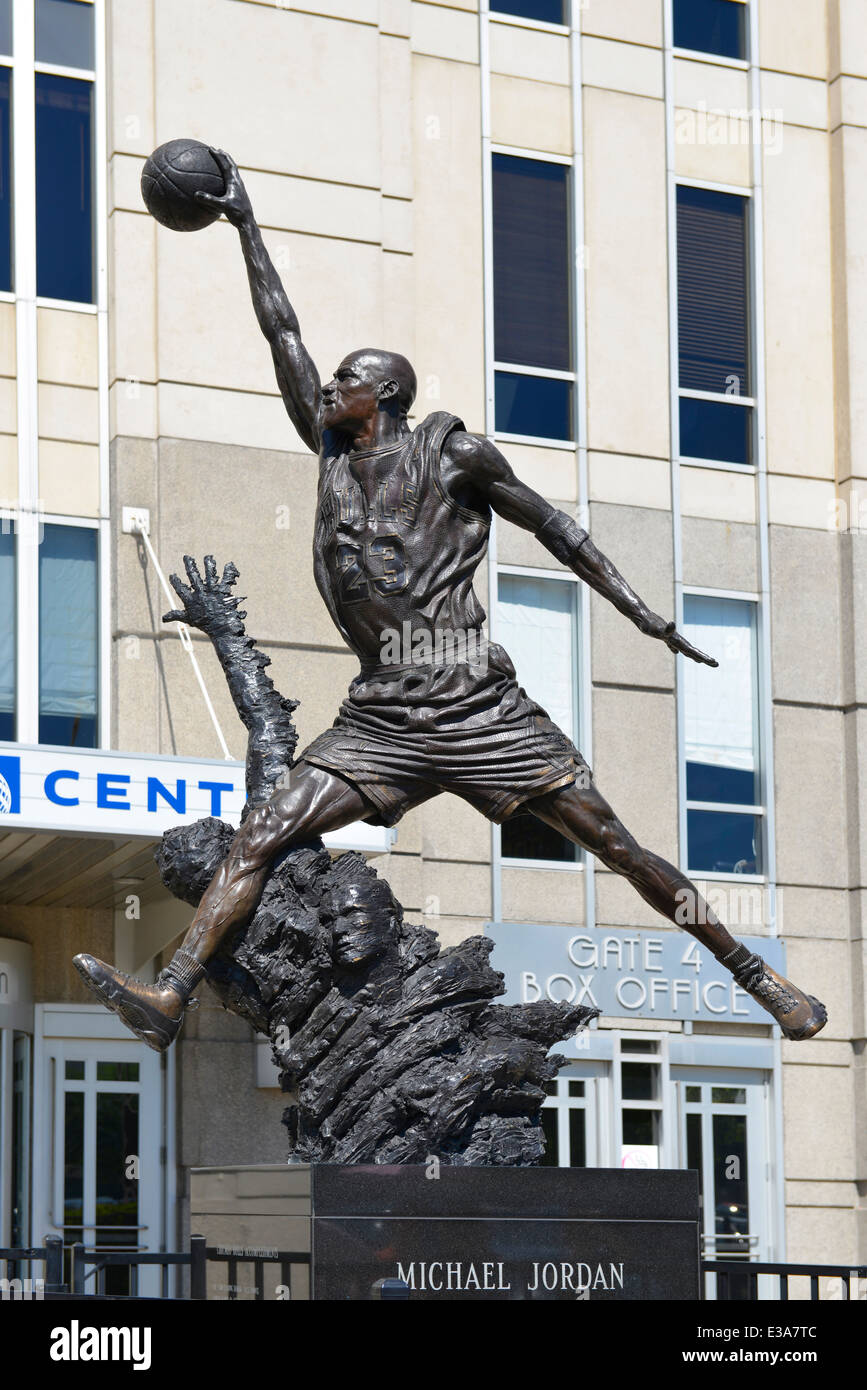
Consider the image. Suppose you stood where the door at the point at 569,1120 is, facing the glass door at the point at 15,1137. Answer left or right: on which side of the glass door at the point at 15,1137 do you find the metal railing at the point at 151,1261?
left

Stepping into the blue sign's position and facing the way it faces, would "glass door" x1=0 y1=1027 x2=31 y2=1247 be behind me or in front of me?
behind

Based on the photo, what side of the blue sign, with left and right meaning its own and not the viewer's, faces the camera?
front

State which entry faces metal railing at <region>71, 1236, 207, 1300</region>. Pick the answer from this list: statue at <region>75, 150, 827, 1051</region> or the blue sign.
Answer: the blue sign

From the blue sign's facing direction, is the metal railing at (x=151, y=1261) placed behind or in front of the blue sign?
in front

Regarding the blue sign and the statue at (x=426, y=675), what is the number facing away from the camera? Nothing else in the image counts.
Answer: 0

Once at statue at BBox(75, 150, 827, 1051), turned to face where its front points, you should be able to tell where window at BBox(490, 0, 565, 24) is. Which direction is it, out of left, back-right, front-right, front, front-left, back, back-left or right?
back-right

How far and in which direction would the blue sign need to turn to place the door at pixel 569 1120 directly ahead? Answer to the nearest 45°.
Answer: approximately 135° to its left

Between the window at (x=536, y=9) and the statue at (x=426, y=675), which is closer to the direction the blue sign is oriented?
the statue

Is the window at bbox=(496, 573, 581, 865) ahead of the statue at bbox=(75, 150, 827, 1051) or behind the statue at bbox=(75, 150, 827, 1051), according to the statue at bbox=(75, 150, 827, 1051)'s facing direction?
behind

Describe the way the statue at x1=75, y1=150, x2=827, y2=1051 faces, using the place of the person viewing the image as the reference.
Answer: facing the viewer and to the left of the viewer

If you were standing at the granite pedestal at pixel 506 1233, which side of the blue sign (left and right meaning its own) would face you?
front

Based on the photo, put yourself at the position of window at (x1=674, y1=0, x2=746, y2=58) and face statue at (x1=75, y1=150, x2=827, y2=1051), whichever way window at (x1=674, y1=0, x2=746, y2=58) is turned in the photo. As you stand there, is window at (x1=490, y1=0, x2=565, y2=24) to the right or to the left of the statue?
right
